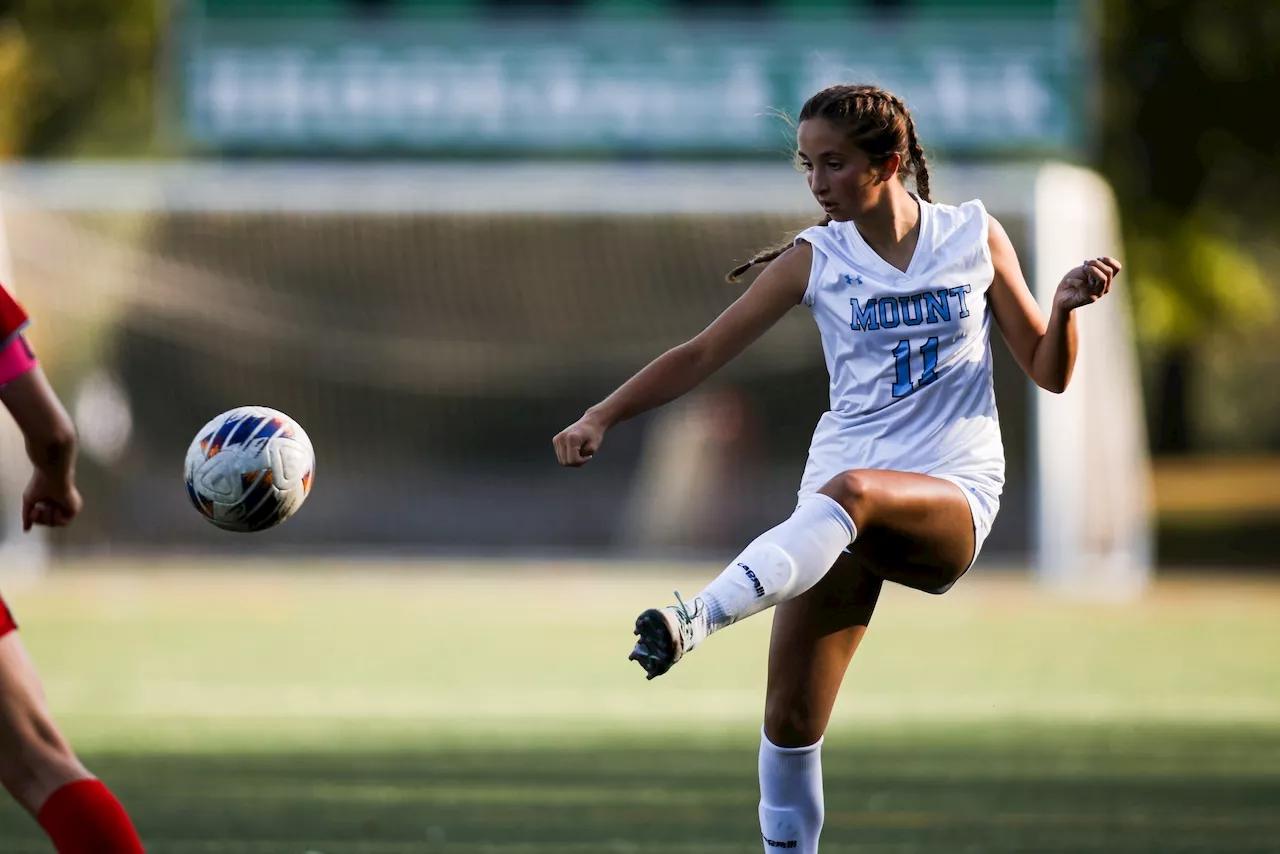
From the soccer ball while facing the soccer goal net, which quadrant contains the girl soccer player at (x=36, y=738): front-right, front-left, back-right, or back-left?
back-left

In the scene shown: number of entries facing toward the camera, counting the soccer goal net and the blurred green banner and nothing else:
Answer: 2

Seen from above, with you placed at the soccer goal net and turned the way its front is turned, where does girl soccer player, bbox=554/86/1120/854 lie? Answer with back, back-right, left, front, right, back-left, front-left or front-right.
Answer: front

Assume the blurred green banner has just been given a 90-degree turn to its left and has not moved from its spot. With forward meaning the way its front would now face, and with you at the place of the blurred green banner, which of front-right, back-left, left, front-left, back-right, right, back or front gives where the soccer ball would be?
right

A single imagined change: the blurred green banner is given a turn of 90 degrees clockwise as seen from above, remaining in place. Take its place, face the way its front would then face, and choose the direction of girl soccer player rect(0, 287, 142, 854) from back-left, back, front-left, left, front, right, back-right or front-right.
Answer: left

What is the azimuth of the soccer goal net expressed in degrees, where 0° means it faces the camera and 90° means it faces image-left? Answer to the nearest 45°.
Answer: approximately 0°

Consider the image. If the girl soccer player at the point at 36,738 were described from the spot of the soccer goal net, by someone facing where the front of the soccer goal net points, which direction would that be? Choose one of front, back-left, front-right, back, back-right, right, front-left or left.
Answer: front

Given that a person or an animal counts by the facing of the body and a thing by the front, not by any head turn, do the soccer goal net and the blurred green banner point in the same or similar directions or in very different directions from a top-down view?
same or similar directions

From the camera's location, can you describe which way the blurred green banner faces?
facing the viewer

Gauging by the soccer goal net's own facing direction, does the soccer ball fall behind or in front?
in front

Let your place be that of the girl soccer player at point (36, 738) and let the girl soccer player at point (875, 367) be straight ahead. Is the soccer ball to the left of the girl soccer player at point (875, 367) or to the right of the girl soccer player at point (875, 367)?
left

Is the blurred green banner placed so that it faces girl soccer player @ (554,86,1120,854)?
yes
